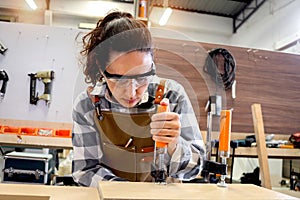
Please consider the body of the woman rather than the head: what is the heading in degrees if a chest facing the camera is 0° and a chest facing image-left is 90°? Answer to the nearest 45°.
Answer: approximately 0°

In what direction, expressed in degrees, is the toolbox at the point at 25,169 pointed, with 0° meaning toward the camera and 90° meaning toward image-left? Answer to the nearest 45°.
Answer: approximately 0°

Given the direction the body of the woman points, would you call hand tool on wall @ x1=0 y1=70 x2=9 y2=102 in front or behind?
behind

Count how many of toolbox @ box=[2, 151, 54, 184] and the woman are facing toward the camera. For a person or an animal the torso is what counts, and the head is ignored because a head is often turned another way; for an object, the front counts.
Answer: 2
